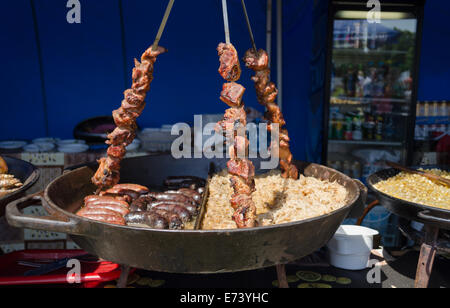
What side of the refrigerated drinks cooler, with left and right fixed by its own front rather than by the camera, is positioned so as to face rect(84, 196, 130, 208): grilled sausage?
front

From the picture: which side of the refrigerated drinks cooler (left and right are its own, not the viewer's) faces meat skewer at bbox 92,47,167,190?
front

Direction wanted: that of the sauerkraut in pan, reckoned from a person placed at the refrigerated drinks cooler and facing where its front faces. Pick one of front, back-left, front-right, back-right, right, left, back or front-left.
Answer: front

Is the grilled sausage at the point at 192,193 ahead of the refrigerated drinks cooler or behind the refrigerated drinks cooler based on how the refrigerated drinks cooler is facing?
ahead

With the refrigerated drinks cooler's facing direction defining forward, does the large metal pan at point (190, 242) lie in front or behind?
in front

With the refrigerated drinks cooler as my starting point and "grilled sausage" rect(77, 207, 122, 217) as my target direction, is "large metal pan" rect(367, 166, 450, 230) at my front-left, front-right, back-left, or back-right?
front-left

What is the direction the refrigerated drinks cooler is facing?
toward the camera

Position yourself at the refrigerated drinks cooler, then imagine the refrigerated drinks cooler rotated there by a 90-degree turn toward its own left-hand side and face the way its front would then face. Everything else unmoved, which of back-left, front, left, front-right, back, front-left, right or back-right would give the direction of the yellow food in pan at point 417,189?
right

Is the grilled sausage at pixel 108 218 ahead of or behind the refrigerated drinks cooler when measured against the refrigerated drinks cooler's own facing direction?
ahead

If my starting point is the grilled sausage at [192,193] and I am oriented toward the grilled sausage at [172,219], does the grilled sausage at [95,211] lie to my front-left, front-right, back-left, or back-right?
front-right

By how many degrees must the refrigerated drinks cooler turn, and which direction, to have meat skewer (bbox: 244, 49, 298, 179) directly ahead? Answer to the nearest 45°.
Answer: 0° — it already faces it
